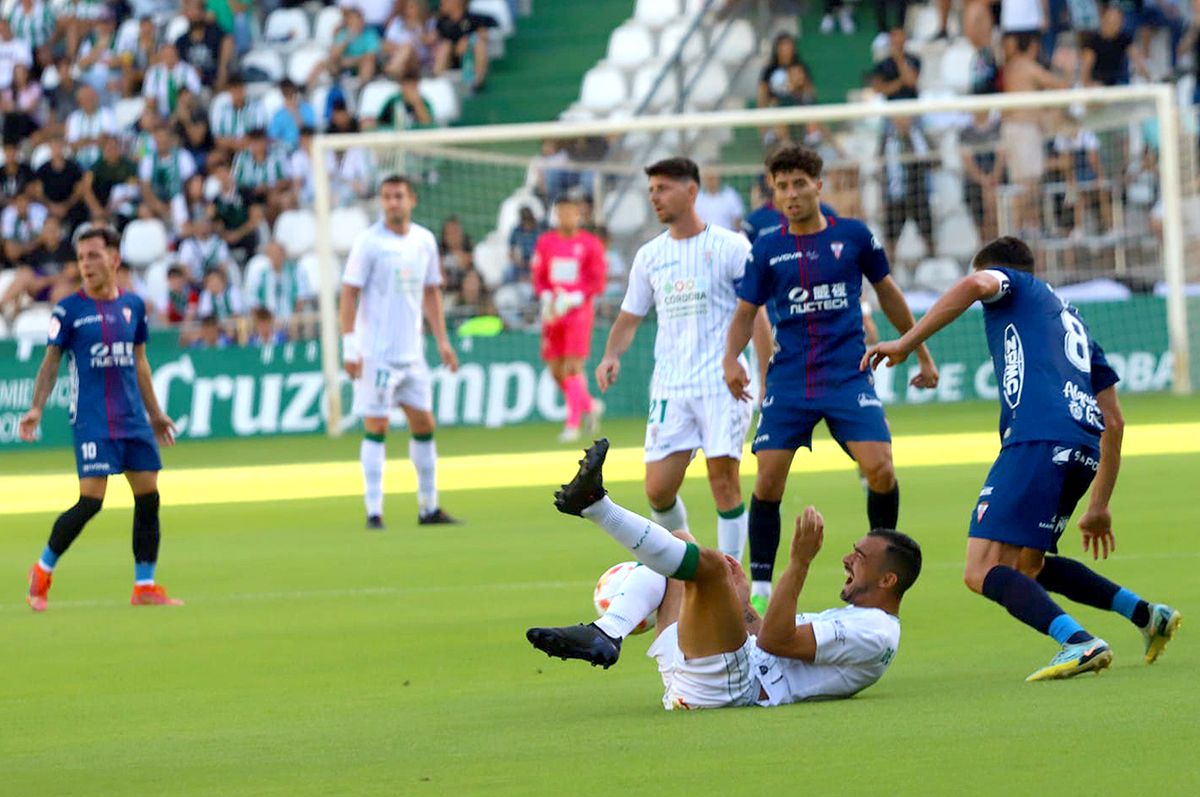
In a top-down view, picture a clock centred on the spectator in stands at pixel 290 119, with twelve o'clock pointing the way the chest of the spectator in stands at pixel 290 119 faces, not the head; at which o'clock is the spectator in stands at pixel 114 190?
the spectator in stands at pixel 114 190 is roughly at 3 o'clock from the spectator in stands at pixel 290 119.

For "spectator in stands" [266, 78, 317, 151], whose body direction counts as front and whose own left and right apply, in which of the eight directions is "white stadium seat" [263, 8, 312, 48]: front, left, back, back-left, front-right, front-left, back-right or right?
back

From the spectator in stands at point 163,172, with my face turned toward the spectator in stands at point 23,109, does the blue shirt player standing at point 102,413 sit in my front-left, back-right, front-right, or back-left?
back-left

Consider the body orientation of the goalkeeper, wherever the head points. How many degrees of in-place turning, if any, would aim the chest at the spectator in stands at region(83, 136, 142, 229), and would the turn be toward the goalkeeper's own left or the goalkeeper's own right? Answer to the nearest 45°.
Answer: approximately 135° to the goalkeeper's own right

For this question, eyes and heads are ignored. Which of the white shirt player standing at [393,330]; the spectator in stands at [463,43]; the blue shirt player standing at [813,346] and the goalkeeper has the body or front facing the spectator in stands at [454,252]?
the spectator in stands at [463,43]

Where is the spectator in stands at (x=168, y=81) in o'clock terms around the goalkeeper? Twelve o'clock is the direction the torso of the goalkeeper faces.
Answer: The spectator in stands is roughly at 5 o'clock from the goalkeeper.

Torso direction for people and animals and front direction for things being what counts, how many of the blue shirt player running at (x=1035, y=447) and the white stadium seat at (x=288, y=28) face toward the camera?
1

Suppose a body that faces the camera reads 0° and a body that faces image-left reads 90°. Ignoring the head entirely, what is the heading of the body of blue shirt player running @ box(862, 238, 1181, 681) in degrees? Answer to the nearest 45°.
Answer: approximately 135°

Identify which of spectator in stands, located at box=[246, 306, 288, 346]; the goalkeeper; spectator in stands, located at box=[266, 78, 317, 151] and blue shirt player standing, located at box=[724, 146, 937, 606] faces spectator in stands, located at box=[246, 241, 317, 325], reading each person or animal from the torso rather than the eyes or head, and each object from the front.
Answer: spectator in stands, located at box=[266, 78, 317, 151]

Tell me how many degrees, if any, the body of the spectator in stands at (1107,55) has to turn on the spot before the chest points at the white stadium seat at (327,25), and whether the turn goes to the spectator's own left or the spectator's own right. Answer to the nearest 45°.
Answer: approximately 90° to the spectator's own right

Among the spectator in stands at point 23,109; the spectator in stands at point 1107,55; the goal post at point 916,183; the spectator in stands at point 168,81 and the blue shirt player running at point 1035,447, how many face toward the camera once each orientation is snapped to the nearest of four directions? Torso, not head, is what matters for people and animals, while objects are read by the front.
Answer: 4

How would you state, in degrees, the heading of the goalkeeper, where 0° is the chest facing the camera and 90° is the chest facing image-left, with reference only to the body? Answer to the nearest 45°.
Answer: approximately 0°
